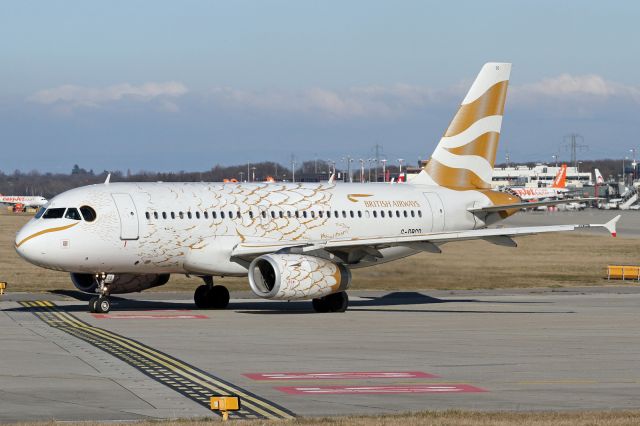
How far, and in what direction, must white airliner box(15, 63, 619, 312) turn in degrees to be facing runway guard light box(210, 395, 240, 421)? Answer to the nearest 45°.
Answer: approximately 45° to its left

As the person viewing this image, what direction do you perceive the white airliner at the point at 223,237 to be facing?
facing the viewer and to the left of the viewer
